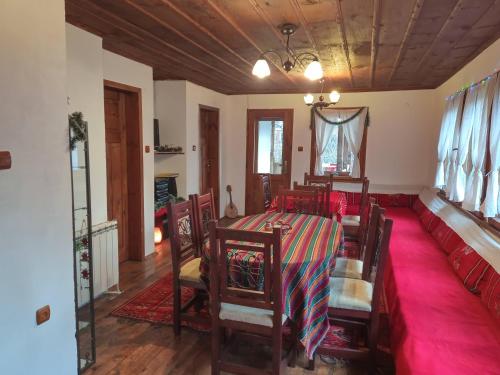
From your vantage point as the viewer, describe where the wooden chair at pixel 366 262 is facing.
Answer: facing to the left of the viewer

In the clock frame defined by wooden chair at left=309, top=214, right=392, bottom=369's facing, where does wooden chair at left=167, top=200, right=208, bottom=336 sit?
wooden chair at left=167, top=200, right=208, bottom=336 is roughly at 12 o'clock from wooden chair at left=309, top=214, right=392, bottom=369.

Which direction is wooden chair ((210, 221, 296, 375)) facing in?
away from the camera

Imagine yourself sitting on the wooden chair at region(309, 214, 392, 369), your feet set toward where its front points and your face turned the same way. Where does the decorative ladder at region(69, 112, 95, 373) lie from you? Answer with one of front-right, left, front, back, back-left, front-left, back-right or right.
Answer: front

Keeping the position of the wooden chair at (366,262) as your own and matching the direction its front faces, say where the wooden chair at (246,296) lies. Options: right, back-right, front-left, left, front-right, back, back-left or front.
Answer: front-left

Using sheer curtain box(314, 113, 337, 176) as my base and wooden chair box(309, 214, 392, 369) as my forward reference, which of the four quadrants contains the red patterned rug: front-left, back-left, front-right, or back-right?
front-right

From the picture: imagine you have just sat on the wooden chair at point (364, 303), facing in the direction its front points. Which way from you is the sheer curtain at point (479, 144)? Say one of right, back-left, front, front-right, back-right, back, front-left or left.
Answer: back-right

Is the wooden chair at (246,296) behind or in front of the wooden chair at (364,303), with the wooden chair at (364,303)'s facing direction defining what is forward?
in front

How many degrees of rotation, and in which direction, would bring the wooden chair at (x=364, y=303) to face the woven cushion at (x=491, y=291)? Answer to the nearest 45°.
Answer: approximately 180°

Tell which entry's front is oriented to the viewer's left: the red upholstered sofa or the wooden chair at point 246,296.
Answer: the red upholstered sofa

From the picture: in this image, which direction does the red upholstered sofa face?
to the viewer's left

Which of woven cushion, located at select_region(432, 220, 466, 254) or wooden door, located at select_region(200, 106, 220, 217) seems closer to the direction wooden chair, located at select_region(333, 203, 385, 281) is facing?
the wooden door

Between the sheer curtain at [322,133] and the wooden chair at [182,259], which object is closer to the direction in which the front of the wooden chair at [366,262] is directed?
the wooden chair

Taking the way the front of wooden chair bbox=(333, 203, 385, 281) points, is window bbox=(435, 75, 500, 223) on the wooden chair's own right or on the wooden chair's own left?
on the wooden chair's own right

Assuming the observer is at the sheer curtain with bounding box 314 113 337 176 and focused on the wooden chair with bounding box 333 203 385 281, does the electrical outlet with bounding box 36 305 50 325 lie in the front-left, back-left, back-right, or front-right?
front-right

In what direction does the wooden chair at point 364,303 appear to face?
to the viewer's left

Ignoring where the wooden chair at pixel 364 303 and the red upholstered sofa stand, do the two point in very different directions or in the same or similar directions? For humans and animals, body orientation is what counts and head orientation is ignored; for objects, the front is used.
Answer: same or similar directions

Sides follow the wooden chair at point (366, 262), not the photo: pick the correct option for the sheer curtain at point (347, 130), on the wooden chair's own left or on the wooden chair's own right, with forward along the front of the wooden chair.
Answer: on the wooden chair's own right
